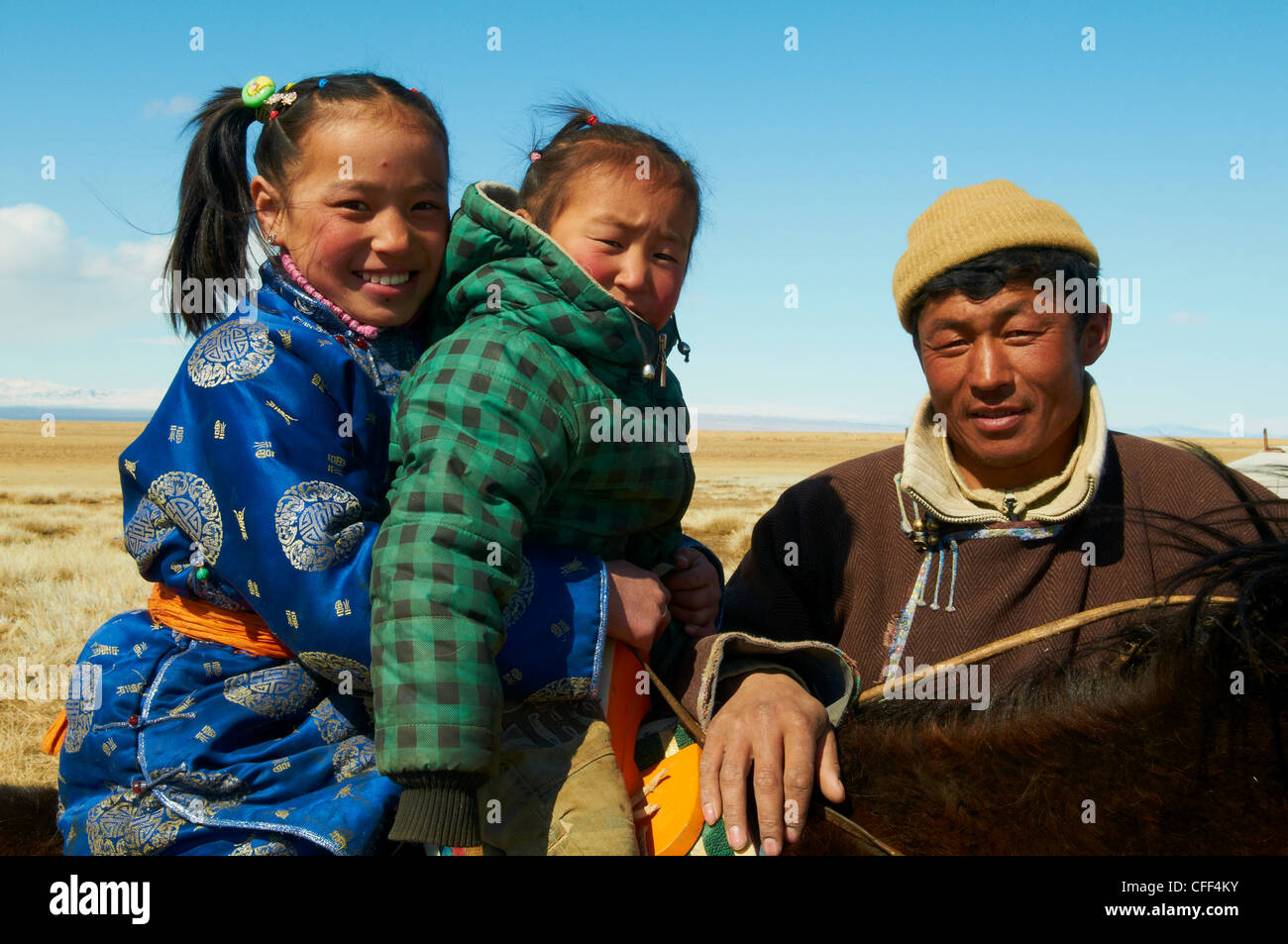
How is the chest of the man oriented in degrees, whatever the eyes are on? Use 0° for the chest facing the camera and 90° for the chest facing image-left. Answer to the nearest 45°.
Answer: approximately 0°

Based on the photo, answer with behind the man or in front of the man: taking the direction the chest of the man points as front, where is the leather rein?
in front

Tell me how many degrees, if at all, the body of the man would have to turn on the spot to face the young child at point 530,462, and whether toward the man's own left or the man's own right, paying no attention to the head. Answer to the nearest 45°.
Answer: approximately 45° to the man's own right

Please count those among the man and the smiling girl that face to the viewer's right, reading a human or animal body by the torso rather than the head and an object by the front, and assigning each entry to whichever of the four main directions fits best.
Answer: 1

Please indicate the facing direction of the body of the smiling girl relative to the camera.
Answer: to the viewer's right

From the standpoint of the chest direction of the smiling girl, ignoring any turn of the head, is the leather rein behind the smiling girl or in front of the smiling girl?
in front
